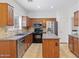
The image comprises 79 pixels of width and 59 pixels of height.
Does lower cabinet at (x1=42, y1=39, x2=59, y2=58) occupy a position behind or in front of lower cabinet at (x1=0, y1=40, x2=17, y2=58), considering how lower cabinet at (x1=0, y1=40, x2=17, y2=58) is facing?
in front

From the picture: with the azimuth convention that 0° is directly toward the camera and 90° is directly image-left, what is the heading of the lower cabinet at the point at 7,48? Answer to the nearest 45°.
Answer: approximately 270°
